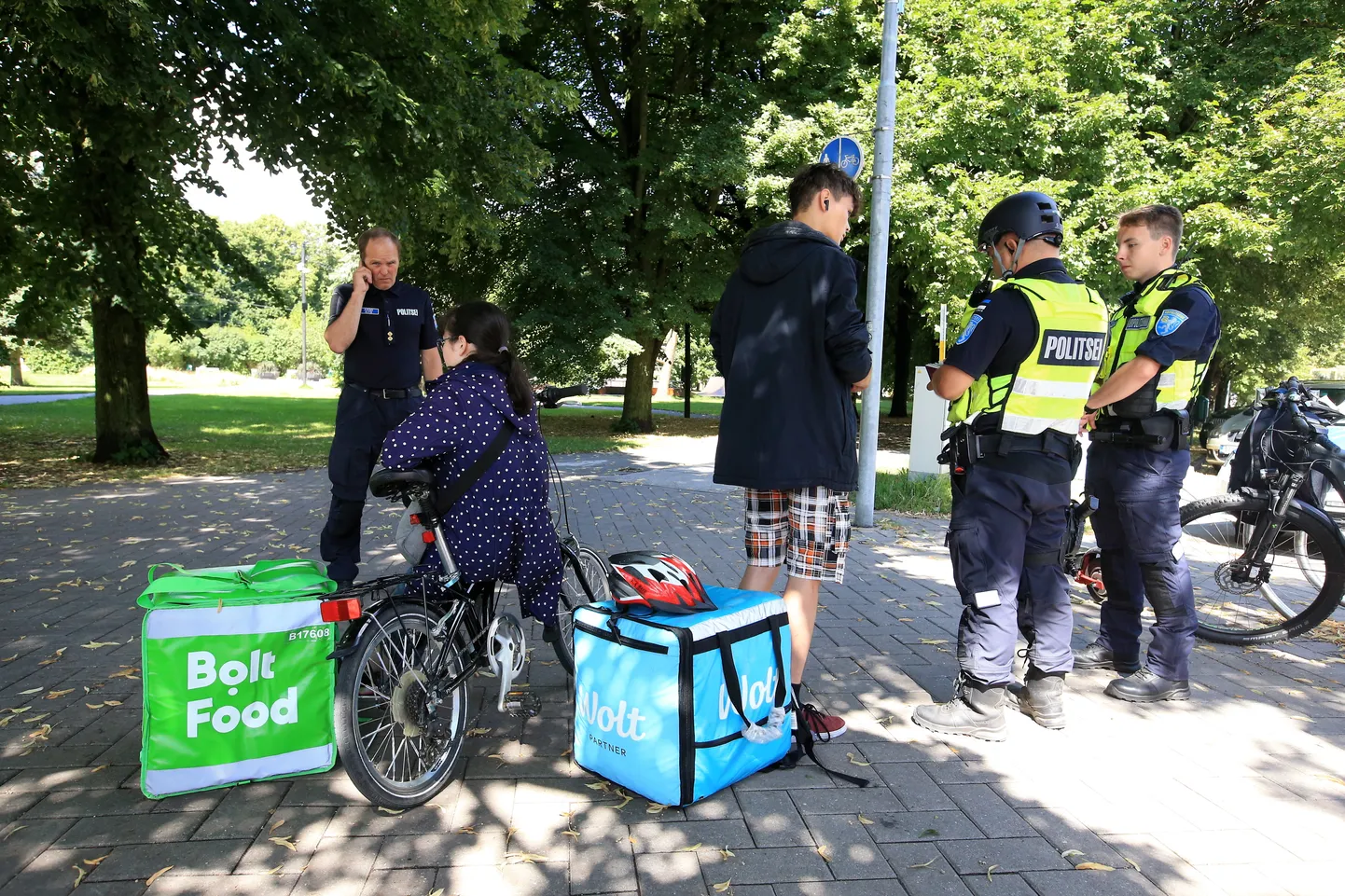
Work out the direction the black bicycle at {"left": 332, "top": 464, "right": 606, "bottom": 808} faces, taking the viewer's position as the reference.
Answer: facing away from the viewer and to the right of the viewer

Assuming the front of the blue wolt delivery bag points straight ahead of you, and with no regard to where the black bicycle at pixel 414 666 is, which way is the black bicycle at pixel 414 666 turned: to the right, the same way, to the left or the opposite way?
the opposite way

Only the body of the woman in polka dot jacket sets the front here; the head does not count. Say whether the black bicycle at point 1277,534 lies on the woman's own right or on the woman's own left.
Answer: on the woman's own right

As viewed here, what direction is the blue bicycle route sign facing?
toward the camera

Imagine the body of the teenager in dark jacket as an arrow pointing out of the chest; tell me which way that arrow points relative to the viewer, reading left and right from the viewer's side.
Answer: facing away from the viewer and to the right of the viewer

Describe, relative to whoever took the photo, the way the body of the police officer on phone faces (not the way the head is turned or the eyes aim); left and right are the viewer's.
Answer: facing the viewer

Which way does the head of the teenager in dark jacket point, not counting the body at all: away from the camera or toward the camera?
away from the camera

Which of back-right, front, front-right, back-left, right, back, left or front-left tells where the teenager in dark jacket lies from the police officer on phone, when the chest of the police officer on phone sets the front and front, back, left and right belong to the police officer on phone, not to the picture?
front-left

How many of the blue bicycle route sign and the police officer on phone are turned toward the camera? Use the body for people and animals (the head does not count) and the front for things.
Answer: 2

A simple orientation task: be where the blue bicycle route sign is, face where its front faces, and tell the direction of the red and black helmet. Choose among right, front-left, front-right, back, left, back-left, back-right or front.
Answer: front

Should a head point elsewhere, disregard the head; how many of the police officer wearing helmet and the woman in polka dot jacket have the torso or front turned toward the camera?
0

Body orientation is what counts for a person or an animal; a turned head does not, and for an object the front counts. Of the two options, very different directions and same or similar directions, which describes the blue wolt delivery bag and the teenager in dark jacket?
very different directions

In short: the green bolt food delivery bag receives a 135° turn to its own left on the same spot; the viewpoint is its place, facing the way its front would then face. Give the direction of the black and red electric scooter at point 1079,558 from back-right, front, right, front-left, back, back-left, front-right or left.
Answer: front-right

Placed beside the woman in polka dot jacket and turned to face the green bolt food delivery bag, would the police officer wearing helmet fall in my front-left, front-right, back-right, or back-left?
back-left

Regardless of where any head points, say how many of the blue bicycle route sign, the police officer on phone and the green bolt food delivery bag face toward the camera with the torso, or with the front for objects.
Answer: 3

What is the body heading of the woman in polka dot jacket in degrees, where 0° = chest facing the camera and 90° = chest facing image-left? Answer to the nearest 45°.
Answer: approximately 135°

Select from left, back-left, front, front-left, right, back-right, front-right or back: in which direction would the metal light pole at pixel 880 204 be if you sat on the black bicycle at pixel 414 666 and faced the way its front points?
front

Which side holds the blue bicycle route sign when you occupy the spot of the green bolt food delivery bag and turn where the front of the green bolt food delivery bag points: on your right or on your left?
on your left

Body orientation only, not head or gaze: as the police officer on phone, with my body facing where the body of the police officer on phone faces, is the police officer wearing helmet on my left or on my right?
on my left
